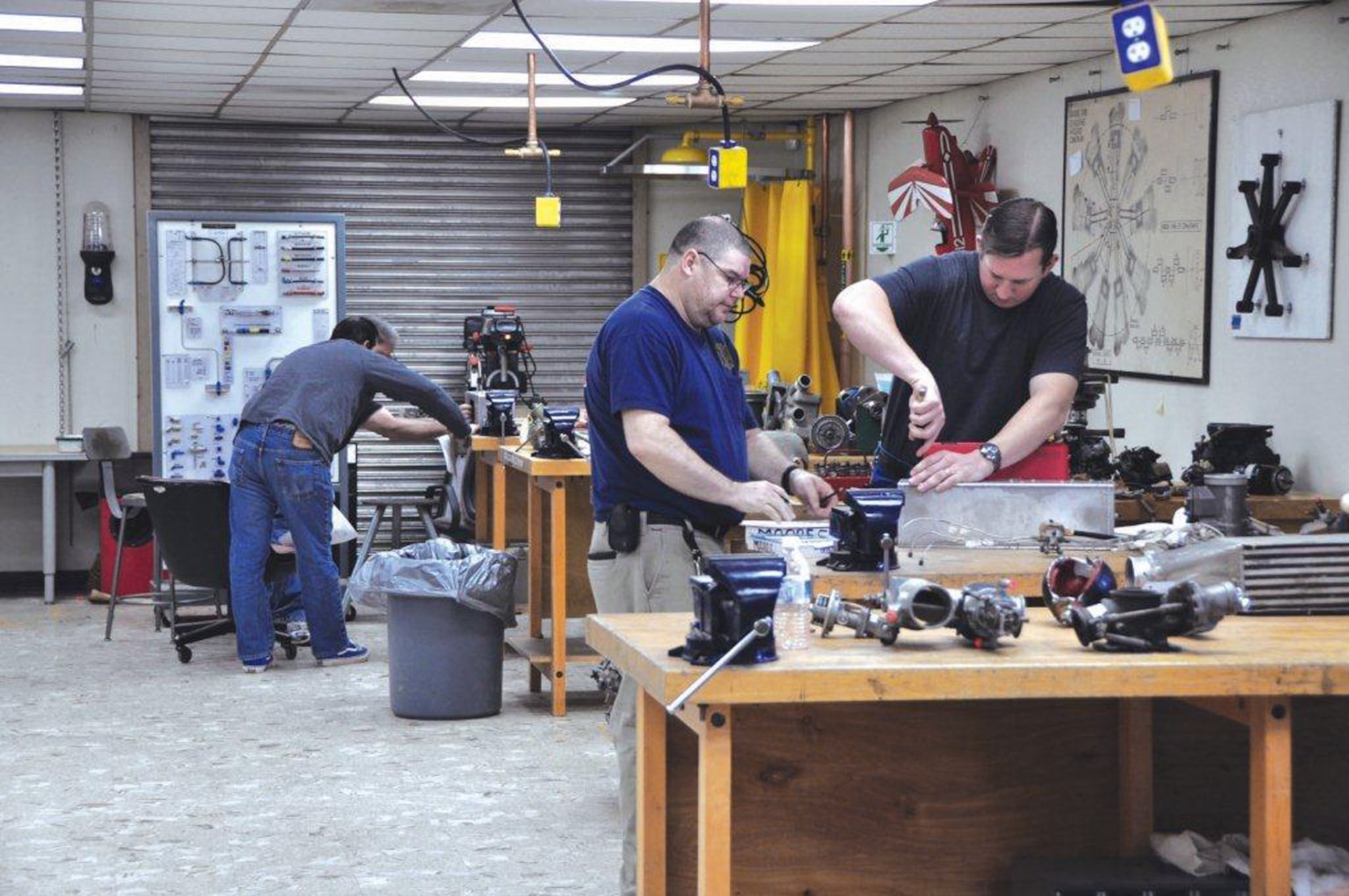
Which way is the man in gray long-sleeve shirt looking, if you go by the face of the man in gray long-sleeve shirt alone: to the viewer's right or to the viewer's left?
to the viewer's right

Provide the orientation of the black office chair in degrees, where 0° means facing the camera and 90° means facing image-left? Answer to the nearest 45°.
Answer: approximately 225°

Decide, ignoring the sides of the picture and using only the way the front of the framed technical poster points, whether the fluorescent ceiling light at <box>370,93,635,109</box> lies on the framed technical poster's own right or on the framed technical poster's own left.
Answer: on the framed technical poster's own right

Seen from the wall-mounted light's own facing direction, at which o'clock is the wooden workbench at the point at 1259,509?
The wooden workbench is roughly at 11 o'clock from the wall-mounted light.

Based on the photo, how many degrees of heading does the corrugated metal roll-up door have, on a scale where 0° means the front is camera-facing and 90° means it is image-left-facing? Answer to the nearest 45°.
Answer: approximately 0°

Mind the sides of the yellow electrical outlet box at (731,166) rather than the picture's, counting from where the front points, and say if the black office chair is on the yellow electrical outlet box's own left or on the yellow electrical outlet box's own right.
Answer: on the yellow electrical outlet box's own right

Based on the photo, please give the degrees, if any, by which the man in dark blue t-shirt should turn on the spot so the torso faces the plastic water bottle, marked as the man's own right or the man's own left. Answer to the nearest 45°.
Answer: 0° — they already face it

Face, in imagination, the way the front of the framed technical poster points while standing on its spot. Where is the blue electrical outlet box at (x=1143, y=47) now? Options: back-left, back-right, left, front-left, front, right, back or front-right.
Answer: front-left

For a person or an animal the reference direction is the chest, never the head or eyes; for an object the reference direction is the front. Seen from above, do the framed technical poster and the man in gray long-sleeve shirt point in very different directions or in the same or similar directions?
very different directions

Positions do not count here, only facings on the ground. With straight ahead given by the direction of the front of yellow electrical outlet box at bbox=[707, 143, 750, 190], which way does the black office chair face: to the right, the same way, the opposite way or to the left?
the opposite way

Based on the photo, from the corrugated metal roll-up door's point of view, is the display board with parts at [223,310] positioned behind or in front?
in front

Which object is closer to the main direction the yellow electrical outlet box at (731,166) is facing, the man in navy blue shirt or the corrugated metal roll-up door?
the man in navy blue shirt

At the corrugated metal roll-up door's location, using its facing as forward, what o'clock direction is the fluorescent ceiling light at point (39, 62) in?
The fluorescent ceiling light is roughly at 1 o'clock from the corrugated metal roll-up door.
